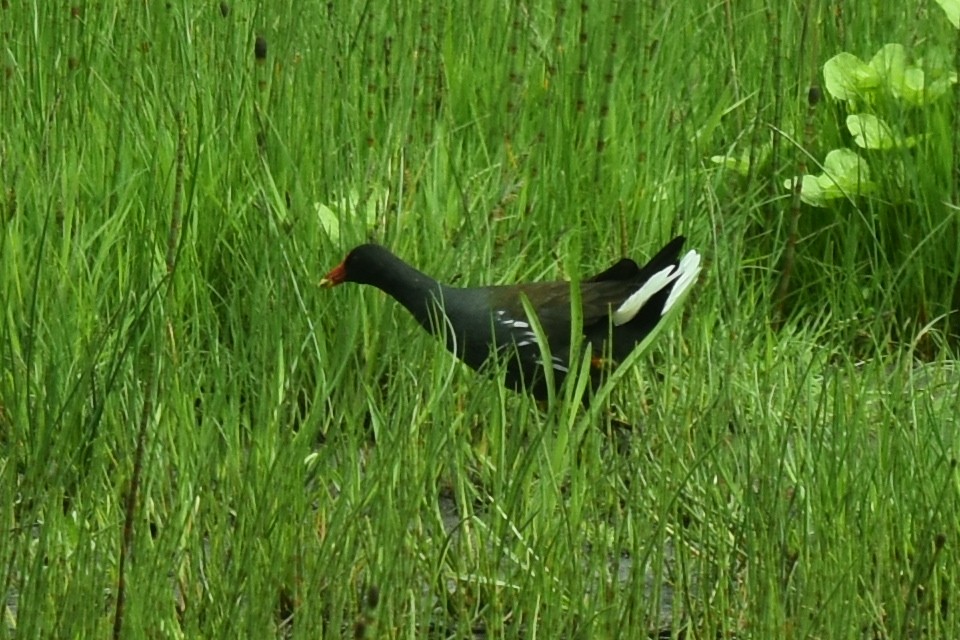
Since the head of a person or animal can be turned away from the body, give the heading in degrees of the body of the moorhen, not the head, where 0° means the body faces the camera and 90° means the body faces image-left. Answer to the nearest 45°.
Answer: approximately 90°
